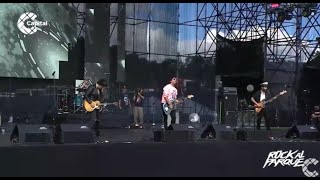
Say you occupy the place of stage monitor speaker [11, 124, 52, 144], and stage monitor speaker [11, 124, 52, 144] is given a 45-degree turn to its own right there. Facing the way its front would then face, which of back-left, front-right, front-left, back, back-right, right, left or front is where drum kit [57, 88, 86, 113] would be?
front-left

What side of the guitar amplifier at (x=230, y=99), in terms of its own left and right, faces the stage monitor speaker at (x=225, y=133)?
front

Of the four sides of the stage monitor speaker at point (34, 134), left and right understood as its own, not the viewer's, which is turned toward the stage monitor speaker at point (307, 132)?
right

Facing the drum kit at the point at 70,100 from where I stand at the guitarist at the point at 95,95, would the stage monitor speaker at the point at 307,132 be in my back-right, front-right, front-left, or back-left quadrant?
back-right

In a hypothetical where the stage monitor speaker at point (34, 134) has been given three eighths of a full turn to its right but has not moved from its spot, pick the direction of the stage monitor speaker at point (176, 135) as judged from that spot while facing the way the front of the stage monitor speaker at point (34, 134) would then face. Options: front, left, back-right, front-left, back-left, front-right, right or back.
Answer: front-left

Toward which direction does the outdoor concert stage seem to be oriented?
toward the camera

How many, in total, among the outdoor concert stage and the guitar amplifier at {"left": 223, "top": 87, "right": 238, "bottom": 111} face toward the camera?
2

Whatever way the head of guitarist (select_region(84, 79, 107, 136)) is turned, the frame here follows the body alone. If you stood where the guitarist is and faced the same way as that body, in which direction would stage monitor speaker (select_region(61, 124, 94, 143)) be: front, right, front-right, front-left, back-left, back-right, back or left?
front-right

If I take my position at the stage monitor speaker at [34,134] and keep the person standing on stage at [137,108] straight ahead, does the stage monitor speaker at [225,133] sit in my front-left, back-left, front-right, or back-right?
front-right

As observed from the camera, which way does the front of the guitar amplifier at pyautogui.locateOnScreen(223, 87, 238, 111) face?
facing the viewer

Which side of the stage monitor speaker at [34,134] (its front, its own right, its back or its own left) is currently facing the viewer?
back

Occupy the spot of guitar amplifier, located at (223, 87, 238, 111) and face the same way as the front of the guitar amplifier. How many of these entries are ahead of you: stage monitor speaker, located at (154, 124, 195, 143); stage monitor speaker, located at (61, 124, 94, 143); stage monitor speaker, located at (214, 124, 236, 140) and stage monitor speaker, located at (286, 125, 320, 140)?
4
